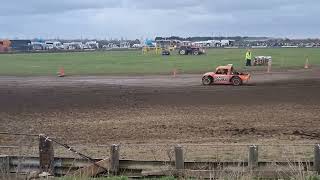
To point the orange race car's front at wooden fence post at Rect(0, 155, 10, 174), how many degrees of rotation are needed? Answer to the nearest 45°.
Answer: approximately 90° to its left

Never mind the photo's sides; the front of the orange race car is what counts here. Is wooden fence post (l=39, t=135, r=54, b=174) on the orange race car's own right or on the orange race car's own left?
on the orange race car's own left

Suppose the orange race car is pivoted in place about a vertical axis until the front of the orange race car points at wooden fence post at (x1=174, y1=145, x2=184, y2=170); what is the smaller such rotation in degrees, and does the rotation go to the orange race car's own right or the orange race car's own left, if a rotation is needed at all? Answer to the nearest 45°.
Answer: approximately 90° to the orange race car's own left

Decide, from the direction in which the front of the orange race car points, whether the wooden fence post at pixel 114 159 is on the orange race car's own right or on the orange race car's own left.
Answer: on the orange race car's own left

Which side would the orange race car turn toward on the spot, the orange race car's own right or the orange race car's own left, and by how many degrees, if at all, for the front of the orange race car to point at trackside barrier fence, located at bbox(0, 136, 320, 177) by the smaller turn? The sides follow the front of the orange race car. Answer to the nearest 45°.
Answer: approximately 90° to the orange race car's own left

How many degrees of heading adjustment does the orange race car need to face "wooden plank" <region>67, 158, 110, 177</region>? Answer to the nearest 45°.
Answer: approximately 90° to its left
